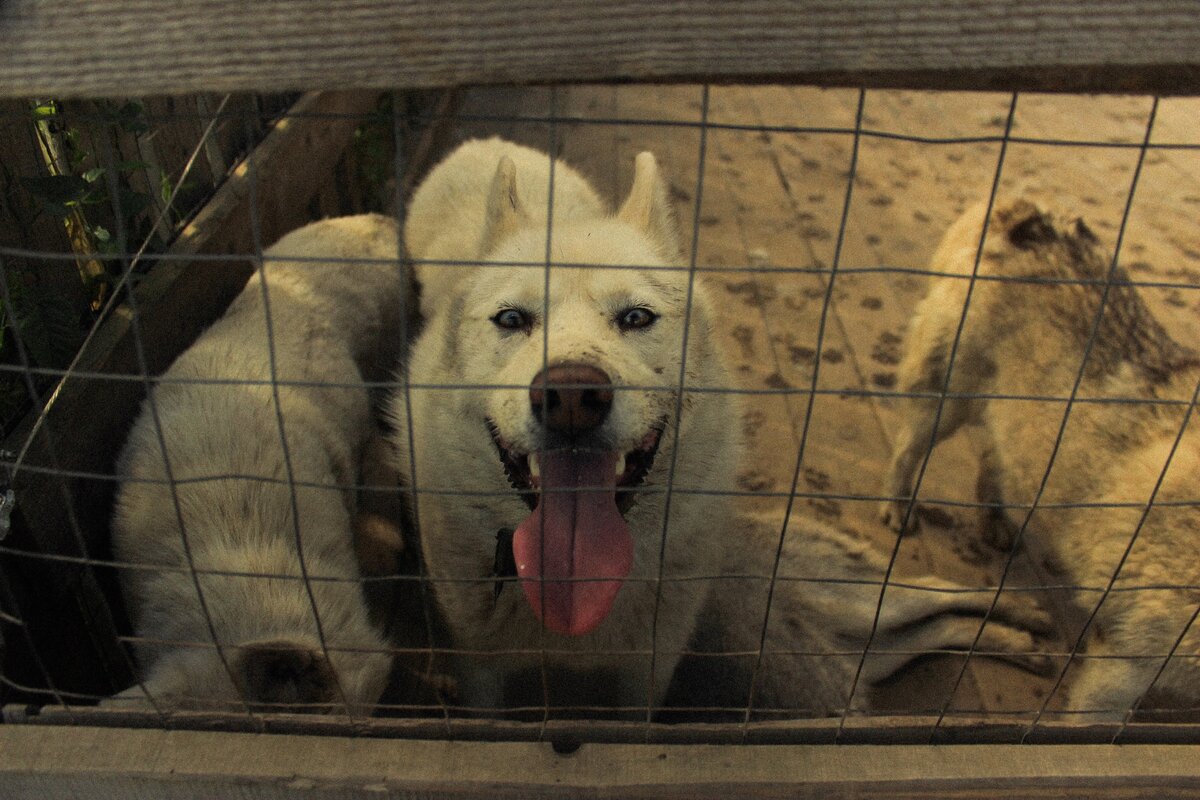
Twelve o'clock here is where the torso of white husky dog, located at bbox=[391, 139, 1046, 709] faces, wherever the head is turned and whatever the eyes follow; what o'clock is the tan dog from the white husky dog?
The tan dog is roughly at 8 o'clock from the white husky dog.

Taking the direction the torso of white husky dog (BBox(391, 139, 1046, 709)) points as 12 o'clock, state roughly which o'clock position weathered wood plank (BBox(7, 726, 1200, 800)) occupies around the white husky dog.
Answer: The weathered wood plank is roughly at 12 o'clock from the white husky dog.

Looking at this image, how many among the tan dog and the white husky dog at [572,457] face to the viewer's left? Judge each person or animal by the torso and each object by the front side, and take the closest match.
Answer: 0

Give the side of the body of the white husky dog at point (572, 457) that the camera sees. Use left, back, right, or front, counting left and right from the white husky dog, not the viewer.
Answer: front

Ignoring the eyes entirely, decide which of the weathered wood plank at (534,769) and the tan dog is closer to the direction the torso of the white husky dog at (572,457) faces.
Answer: the weathered wood plank
